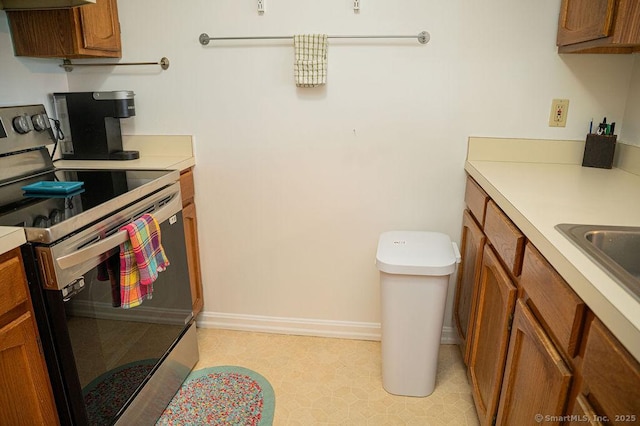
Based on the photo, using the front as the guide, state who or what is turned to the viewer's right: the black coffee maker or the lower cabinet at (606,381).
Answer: the black coffee maker

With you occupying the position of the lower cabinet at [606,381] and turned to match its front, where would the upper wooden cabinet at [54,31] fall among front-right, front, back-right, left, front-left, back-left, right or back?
front-right

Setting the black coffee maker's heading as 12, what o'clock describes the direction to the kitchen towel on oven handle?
The kitchen towel on oven handle is roughly at 3 o'clock from the black coffee maker.

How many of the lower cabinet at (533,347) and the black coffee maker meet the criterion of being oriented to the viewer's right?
1

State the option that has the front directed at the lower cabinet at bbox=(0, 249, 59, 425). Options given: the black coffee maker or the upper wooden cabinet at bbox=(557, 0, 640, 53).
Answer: the upper wooden cabinet

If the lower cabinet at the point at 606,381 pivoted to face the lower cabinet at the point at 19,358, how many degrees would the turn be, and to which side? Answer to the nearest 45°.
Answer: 0° — it already faces it

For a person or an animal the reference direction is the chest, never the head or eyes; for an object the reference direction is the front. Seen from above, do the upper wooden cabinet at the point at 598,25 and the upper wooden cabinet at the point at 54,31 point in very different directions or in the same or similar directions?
very different directions

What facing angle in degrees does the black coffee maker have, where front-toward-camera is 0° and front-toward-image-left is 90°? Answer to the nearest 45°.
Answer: approximately 270°

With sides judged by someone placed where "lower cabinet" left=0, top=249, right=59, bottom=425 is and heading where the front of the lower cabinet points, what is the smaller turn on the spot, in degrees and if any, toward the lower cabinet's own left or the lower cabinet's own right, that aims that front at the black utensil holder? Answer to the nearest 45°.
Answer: approximately 45° to the lower cabinet's own left

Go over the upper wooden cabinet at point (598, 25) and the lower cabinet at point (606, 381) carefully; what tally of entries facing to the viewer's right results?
0

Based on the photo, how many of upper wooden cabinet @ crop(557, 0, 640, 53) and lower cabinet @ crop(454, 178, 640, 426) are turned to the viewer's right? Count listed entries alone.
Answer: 0
